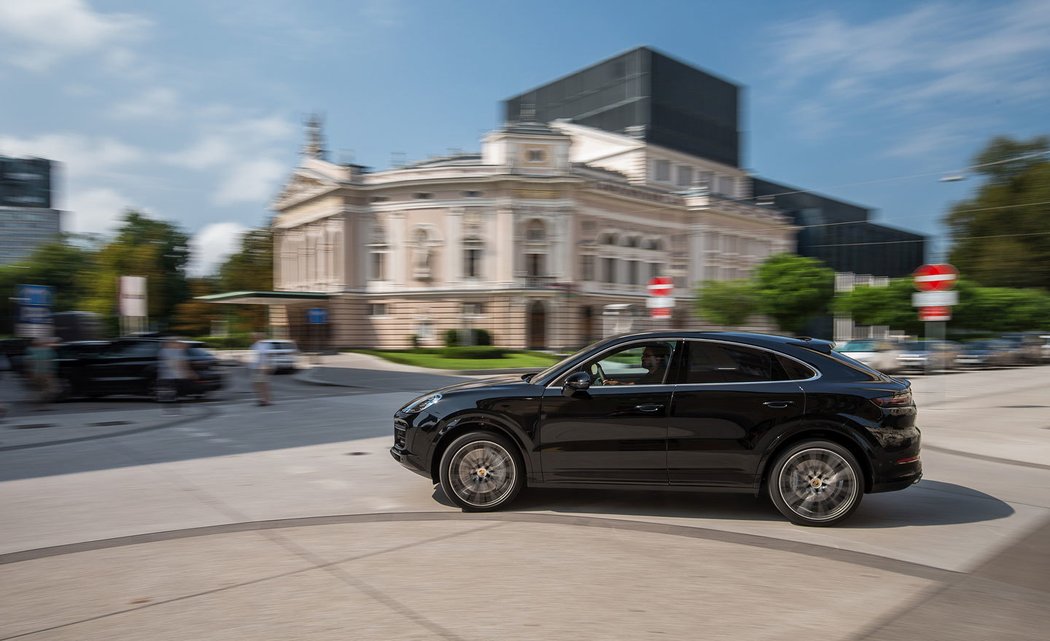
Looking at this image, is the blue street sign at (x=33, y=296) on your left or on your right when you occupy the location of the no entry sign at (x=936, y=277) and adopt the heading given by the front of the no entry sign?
on your right

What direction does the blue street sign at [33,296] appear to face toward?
toward the camera

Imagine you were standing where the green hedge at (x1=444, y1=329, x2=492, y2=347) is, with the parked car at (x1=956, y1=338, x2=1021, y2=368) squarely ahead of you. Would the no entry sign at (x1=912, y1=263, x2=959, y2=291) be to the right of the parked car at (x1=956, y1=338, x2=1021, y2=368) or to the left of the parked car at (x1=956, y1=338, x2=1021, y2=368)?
right

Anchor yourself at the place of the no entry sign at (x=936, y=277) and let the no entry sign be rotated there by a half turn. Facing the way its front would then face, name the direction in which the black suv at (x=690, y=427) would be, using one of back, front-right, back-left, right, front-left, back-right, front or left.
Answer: back

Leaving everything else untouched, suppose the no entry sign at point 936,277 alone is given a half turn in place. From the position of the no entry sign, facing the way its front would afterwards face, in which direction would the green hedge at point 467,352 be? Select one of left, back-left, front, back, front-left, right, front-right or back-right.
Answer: front-left

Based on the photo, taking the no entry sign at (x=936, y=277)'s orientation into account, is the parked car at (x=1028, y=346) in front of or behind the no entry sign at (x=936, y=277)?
behind

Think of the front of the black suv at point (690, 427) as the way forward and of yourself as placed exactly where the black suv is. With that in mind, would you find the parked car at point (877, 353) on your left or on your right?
on your right

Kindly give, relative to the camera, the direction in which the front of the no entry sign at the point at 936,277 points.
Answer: facing the viewer

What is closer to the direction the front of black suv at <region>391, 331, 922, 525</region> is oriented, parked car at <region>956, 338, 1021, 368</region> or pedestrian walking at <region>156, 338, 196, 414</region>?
the pedestrian walking

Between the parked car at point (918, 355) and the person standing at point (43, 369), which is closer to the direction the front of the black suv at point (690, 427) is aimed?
the person standing

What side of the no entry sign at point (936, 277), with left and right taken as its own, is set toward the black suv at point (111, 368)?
right

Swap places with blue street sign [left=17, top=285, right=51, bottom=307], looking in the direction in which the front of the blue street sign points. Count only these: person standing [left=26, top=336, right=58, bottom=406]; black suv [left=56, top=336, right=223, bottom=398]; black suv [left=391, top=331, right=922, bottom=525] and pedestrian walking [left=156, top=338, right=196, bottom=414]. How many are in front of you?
4

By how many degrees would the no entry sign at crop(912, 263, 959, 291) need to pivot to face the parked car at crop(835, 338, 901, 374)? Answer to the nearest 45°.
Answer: approximately 180°

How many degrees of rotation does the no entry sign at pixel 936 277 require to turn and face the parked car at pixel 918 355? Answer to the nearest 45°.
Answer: approximately 180°

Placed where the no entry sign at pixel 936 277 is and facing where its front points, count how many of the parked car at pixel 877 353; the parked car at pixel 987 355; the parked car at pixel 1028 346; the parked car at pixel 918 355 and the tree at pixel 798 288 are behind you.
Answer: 5
